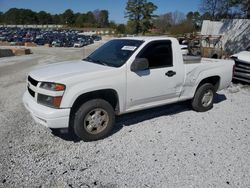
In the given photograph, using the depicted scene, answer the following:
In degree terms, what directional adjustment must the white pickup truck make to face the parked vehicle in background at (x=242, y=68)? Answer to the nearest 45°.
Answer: approximately 180°

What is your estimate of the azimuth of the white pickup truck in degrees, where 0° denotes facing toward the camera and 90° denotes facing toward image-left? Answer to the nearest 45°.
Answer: approximately 45°
